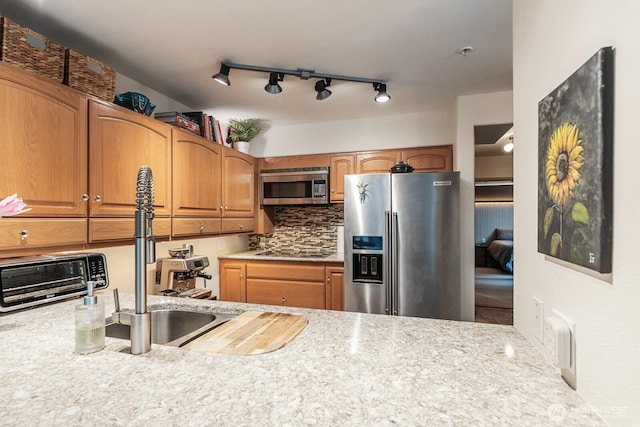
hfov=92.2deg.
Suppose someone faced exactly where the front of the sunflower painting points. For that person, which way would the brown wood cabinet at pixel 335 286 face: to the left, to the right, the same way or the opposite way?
to the left

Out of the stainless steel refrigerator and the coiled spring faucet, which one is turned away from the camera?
the coiled spring faucet

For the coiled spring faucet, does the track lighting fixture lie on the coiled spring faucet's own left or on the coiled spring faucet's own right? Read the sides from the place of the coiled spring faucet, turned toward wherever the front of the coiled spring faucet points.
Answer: on the coiled spring faucet's own right

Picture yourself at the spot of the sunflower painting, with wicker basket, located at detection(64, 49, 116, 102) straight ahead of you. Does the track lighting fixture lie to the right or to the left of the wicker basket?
right

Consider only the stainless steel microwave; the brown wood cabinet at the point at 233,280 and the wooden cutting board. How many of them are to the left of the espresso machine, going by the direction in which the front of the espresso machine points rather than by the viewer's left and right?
2

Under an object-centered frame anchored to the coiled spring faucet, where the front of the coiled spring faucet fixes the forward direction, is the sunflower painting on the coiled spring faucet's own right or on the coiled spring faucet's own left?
on the coiled spring faucet's own right

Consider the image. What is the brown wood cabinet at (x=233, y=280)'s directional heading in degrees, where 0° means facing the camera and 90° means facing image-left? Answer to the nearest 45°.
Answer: approximately 0°

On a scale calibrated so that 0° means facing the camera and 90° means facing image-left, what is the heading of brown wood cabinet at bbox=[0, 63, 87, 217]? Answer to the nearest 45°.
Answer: approximately 315°

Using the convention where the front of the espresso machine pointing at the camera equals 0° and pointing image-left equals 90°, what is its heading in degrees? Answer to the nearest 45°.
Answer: approximately 315°

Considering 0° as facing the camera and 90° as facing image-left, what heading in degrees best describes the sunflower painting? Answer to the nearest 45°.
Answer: approximately 45°
